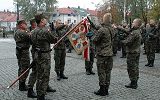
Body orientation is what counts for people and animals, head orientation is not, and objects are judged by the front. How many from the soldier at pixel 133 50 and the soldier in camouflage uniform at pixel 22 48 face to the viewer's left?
1

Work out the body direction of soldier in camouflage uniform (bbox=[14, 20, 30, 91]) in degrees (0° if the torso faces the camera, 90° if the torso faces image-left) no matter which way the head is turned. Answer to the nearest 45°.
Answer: approximately 270°

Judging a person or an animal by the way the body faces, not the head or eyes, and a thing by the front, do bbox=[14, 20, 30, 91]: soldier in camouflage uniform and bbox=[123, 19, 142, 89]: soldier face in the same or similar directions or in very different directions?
very different directions

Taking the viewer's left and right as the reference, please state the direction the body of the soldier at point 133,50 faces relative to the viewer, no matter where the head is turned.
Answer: facing to the left of the viewer

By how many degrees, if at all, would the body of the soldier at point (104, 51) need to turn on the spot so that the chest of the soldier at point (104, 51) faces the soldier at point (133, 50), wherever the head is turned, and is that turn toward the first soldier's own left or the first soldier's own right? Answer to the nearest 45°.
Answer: approximately 135° to the first soldier's own right

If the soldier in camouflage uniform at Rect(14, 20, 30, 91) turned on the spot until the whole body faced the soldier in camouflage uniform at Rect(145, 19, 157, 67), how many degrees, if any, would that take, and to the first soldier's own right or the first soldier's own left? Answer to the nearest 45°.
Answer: approximately 45° to the first soldier's own left

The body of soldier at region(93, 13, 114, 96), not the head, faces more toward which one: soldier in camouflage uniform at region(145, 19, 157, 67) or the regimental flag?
the regimental flag
